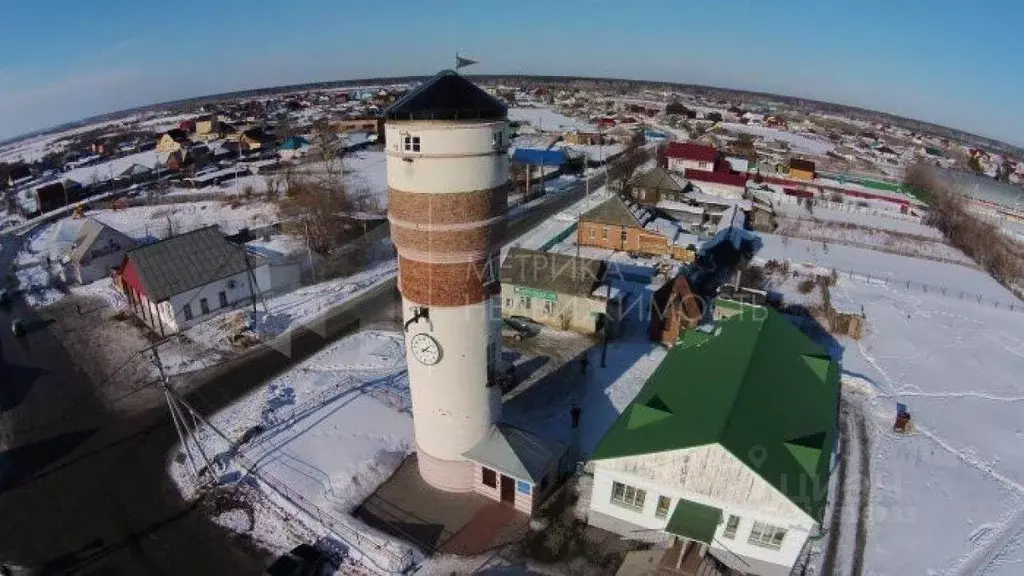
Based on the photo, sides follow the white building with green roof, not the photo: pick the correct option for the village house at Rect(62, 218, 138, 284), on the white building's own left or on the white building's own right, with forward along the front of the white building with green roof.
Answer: on the white building's own right

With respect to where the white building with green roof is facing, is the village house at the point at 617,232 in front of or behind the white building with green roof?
behind

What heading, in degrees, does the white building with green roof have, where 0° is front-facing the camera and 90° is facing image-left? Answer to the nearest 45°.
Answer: approximately 0°

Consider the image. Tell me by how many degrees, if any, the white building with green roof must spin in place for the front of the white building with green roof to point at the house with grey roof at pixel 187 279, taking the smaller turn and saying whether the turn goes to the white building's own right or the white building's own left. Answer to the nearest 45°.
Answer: approximately 90° to the white building's own right

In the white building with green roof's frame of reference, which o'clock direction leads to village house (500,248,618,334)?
The village house is roughly at 5 o'clock from the white building with green roof.

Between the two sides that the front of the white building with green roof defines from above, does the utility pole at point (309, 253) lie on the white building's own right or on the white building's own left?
on the white building's own right

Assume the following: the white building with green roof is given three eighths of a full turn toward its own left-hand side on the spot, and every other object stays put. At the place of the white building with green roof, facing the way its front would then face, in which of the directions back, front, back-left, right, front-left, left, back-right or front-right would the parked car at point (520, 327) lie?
left

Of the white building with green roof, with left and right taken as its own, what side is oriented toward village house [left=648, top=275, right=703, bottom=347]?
back

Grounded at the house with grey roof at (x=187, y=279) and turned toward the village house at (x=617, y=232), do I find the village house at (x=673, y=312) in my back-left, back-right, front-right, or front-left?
front-right

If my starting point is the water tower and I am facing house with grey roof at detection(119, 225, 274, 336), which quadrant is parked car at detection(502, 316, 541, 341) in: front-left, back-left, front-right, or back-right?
front-right

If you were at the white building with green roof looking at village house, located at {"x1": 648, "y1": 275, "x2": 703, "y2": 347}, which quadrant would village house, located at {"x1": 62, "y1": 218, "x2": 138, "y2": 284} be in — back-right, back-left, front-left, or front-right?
front-left

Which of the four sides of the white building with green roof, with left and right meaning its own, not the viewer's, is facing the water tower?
right

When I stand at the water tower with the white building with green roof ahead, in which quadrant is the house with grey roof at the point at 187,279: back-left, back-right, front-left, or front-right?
back-left
